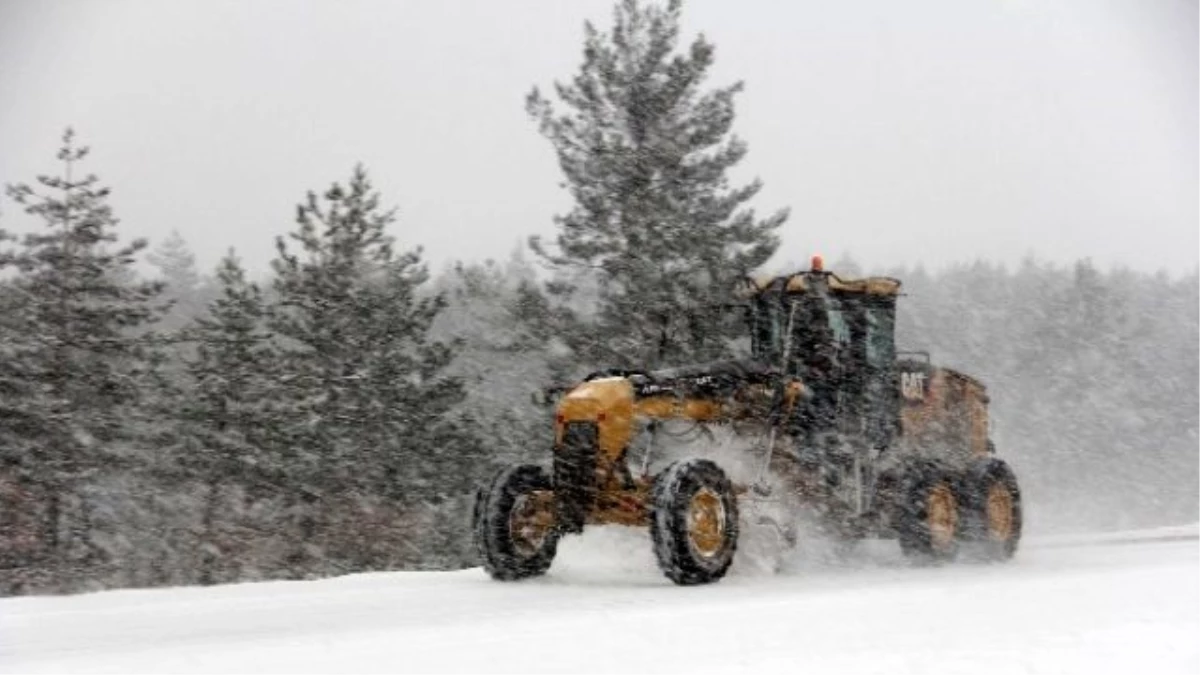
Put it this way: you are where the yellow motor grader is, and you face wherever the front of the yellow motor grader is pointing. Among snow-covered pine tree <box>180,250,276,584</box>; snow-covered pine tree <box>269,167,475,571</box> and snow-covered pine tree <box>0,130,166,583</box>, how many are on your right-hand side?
3

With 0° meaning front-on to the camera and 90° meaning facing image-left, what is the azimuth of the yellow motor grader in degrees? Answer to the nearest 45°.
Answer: approximately 45°

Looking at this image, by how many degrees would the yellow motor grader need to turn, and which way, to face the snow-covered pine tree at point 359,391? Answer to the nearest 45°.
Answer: approximately 90° to its right

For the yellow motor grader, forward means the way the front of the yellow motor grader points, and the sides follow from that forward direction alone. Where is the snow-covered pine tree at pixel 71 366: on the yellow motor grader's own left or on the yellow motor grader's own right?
on the yellow motor grader's own right

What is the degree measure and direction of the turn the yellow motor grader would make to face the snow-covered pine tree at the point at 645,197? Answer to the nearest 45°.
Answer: approximately 135° to its right
